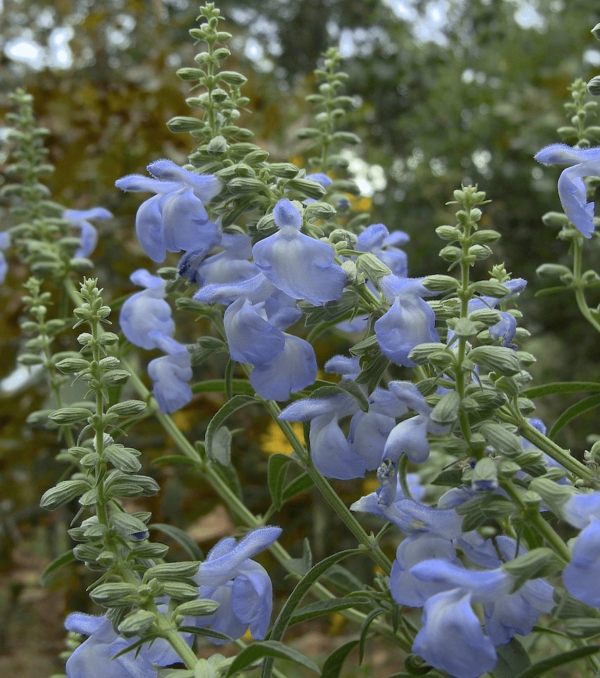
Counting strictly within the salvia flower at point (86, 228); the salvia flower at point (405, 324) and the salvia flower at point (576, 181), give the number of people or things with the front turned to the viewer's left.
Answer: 1

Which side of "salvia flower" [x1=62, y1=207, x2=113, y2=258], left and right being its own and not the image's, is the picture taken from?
right

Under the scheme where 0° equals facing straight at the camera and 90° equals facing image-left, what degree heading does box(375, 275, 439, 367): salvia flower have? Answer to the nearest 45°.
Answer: approximately 0°

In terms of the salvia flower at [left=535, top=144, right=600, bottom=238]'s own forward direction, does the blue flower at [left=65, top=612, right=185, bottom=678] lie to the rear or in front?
in front

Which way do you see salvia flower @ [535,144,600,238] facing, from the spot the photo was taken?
facing to the left of the viewer

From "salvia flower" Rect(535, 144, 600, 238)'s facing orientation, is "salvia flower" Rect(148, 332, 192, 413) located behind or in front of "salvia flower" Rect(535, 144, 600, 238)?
in front

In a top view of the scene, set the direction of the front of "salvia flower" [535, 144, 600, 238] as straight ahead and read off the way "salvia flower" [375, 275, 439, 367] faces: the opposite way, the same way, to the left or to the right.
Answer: to the left
